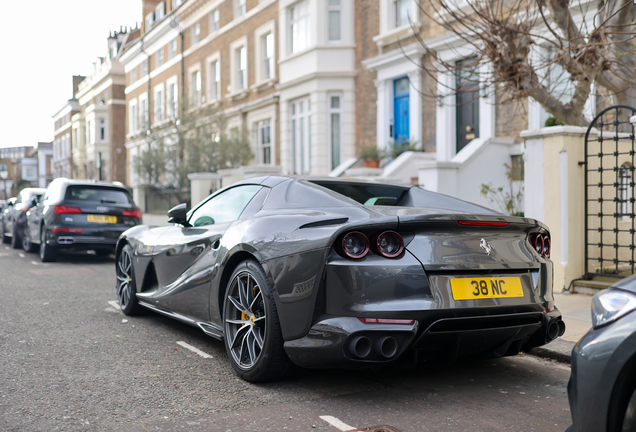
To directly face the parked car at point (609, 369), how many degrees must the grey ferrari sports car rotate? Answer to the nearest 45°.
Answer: approximately 180°

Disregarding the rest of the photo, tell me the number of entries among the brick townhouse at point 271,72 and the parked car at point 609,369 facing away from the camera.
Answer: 0

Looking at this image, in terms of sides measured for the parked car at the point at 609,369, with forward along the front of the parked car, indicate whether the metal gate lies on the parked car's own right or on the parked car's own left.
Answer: on the parked car's own right

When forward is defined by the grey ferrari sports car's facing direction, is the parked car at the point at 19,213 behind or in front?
in front

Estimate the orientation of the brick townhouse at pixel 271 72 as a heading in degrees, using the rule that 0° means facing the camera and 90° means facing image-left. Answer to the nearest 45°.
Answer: approximately 45°

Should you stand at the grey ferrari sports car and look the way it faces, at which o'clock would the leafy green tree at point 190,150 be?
The leafy green tree is roughly at 1 o'clock from the grey ferrari sports car.

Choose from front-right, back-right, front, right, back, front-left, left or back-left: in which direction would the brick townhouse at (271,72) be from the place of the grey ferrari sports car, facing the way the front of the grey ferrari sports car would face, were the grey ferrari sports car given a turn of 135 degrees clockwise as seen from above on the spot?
left

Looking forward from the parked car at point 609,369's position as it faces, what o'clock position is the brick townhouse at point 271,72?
The brick townhouse is roughly at 2 o'clock from the parked car.

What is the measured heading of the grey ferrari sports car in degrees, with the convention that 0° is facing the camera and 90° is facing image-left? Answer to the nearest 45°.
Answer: approximately 135°

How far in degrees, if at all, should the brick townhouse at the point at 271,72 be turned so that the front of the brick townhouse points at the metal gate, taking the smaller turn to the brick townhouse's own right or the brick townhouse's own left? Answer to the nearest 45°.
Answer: approximately 45° to the brick townhouse's own left

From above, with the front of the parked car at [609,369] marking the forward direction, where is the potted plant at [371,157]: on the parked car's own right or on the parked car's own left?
on the parked car's own right

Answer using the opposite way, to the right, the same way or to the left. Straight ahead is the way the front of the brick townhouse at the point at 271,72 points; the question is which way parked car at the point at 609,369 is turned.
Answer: to the right

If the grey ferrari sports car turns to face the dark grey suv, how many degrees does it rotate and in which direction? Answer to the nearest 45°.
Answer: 0° — it already faces it

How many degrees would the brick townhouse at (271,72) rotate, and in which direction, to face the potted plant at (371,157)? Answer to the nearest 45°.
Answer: approximately 45° to its left

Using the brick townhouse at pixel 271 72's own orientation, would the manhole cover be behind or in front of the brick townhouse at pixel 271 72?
in front
